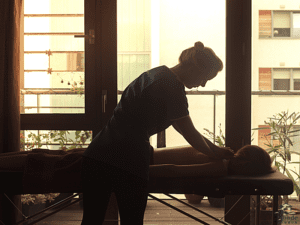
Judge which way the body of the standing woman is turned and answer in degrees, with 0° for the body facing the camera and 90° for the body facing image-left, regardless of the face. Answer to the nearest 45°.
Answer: approximately 270°

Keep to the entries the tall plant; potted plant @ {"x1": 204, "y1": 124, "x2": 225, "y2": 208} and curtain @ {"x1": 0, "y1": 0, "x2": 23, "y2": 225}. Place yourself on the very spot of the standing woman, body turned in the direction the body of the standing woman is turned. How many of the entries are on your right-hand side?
0

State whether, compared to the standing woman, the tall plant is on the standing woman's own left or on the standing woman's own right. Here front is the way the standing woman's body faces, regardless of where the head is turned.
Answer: on the standing woman's own left

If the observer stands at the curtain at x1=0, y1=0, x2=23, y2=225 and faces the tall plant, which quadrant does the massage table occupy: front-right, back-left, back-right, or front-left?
front-right

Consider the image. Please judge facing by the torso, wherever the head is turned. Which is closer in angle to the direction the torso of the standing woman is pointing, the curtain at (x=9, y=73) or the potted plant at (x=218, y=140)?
the potted plant

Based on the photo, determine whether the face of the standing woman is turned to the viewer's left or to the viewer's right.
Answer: to the viewer's right

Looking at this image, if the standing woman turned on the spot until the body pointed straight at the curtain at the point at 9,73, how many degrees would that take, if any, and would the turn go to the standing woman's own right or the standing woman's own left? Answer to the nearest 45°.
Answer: approximately 135° to the standing woman's own left
